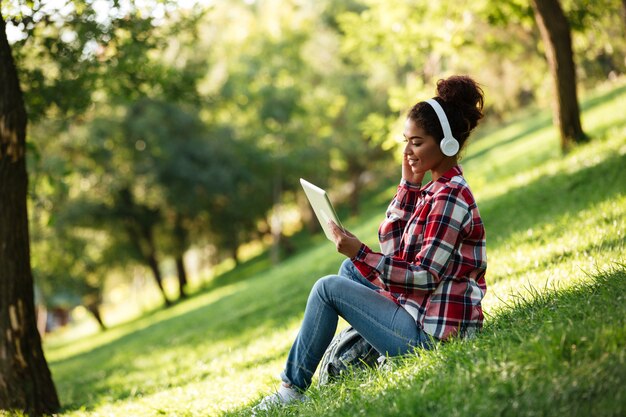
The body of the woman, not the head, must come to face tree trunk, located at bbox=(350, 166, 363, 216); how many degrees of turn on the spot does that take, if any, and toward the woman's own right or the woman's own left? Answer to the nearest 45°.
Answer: approximately 90° to the woman's own right

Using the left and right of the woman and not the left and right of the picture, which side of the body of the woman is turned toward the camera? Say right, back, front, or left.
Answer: left

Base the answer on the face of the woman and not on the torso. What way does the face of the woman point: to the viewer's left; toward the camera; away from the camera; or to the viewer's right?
to the viewer's left

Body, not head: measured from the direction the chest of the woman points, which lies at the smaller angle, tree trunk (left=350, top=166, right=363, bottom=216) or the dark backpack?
the dark backpack

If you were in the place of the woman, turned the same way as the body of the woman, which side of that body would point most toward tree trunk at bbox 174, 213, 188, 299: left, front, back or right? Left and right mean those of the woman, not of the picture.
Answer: right
